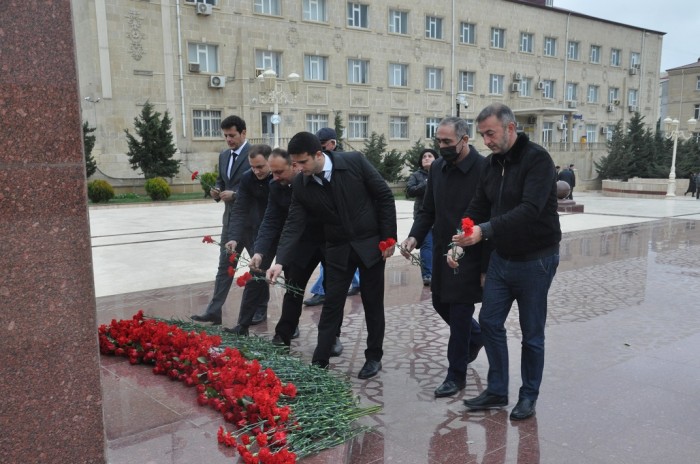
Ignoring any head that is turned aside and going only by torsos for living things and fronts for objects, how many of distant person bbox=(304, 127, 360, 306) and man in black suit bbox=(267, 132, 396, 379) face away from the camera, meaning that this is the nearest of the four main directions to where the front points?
0

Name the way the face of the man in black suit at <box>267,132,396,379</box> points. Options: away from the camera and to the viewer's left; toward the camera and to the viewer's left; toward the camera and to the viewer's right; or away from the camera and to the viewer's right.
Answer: toward the camera and to the viewer's left

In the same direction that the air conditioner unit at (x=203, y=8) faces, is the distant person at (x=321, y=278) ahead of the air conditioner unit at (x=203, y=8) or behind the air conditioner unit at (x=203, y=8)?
ahead

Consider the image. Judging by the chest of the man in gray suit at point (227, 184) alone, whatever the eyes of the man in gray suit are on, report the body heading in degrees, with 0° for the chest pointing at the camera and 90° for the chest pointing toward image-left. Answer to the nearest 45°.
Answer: approximately 45°

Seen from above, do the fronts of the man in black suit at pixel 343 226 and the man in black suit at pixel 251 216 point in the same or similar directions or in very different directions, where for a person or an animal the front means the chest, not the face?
same or similar directions

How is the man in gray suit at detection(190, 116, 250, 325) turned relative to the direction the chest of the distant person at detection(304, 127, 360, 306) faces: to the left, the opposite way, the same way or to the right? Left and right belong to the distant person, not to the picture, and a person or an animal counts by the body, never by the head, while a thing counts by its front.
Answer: the same way

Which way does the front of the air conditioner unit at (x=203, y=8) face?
toward the camera

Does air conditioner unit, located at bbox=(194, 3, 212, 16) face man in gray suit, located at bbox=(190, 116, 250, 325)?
yes

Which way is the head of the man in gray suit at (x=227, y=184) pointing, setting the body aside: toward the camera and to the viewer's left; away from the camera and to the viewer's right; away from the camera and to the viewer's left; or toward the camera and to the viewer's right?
toward the camera and to the viewer's left

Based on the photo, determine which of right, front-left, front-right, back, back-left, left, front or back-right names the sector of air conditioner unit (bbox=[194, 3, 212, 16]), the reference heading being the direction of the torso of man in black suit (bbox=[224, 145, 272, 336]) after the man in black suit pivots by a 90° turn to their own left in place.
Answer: back-left

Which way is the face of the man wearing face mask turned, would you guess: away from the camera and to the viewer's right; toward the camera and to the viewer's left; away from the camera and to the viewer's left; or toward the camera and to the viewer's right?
toward the camera and to the viewer's left

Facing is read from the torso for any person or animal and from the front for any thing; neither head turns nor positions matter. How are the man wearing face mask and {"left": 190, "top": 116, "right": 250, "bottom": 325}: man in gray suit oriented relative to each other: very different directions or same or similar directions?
same or similar directions

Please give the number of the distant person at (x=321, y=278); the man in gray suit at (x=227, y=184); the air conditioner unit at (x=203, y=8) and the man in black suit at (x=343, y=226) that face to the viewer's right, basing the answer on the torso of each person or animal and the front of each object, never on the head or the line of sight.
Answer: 0

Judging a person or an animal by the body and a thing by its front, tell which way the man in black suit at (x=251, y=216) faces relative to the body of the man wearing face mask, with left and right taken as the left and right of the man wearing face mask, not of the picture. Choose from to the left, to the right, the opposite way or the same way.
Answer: the same way
